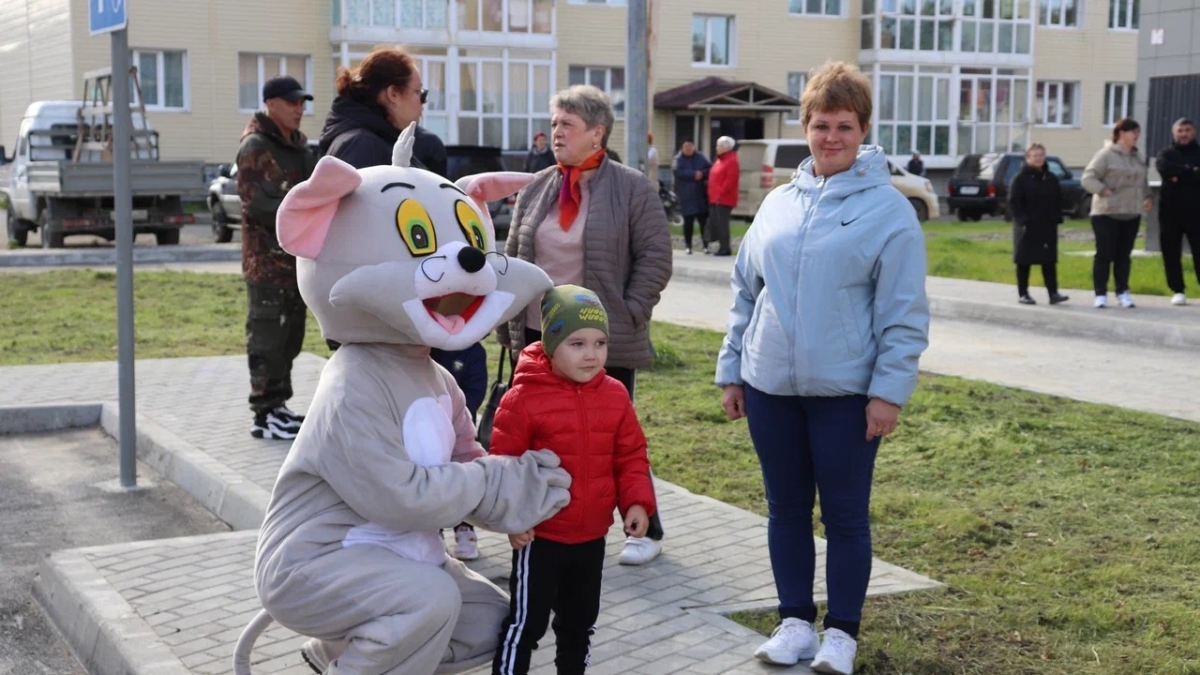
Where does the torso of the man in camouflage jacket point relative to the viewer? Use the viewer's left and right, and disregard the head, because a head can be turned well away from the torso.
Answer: facing to the right of the viewer

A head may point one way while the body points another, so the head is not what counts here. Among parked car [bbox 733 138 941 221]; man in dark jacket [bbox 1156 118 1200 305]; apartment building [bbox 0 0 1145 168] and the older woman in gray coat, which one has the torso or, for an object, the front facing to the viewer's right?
the parked car

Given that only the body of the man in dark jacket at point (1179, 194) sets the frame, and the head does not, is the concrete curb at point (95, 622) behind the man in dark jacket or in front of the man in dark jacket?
in front

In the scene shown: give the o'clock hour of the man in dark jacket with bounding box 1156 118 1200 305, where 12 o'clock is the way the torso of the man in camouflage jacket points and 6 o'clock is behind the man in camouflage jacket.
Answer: The man in dark jacket is roughly at 11 o'clock from the man in camouflage jacket.

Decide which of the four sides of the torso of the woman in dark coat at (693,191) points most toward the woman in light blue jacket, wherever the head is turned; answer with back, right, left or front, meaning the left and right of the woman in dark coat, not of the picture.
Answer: front

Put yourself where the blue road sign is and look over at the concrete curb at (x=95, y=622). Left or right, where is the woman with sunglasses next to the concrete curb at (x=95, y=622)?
left

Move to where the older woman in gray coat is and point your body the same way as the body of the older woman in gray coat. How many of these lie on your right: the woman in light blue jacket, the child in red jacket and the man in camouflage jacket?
1

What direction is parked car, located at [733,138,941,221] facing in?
to the viewer's right

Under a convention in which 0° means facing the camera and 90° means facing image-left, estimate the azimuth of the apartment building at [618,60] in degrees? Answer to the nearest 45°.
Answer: approximately 0°
